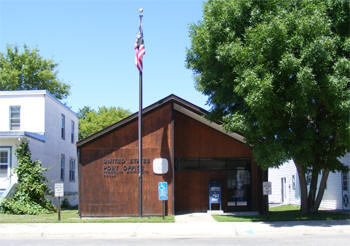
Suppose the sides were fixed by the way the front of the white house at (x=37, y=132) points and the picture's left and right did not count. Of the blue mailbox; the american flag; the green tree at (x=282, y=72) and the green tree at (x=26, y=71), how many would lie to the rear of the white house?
1

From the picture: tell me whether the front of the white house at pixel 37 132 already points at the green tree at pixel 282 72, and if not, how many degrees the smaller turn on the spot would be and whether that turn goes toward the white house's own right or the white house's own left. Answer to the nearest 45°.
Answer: approximately 45° to the white house's own left

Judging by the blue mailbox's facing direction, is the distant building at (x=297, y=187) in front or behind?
behind

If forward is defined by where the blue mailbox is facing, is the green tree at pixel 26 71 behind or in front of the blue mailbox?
behind

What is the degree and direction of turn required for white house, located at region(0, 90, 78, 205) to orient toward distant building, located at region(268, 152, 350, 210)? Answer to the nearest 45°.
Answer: approximately 90° to its left

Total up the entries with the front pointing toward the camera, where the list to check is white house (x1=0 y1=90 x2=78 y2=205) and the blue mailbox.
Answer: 2

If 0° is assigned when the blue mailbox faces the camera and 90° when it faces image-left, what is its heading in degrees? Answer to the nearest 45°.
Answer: approximately 0°

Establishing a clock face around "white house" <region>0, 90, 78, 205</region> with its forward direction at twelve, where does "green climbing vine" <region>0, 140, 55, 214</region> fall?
The green climbing vine is roughly at 12 o'clock from the white house.

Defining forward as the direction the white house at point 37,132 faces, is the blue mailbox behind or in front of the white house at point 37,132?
in front
